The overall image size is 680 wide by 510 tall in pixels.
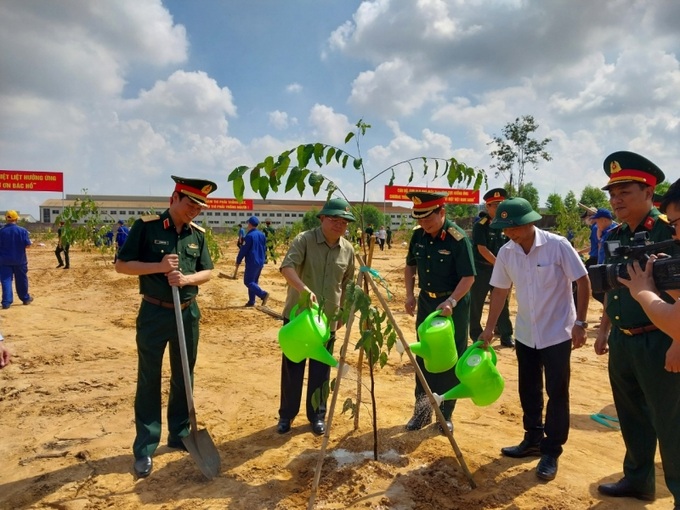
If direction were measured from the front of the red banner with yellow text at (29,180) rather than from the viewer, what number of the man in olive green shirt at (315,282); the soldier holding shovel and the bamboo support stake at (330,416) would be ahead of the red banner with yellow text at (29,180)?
3

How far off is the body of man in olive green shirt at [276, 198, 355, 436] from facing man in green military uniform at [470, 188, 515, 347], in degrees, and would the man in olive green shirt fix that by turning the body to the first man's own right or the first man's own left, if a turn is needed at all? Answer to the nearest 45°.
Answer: approximately 90° to the first man's own left

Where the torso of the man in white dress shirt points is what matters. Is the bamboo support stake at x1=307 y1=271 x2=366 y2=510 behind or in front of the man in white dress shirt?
in front

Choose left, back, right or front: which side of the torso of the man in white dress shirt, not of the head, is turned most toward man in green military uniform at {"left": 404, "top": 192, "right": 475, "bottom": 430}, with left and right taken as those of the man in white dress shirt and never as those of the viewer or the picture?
right

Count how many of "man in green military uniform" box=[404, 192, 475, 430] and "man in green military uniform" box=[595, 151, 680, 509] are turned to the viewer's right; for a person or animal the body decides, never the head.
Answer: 0

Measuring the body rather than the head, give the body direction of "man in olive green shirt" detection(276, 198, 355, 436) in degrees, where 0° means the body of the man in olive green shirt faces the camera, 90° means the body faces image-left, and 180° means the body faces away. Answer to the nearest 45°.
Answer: approximately 315°

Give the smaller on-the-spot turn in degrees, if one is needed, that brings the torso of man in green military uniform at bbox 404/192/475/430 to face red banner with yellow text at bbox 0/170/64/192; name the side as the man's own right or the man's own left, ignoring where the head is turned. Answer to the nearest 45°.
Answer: approximately 90° to the man's own right

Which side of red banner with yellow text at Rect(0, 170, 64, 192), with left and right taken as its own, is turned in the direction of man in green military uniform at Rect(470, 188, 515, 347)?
front

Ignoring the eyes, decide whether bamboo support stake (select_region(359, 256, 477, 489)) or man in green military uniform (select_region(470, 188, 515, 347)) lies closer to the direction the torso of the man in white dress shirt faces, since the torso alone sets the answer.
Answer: the bamboo support stake

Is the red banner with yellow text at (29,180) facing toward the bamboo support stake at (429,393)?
yes

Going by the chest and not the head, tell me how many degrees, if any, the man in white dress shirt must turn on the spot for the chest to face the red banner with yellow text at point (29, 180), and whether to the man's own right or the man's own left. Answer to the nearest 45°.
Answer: approximately 90° to the man's own right

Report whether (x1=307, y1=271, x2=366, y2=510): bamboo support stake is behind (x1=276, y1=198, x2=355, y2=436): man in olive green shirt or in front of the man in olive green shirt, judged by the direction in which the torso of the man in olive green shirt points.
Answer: in front

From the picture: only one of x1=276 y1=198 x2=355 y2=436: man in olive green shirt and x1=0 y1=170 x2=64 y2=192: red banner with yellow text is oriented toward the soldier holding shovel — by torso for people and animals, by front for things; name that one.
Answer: the red banner with yellow text

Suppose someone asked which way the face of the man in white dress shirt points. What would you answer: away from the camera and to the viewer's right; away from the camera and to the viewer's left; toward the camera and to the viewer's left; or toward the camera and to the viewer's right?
toward the camera and to the viewer's left

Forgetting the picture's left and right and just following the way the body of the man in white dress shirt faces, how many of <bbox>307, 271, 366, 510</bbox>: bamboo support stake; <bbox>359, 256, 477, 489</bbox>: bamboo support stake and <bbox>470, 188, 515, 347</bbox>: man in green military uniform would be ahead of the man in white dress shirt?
2
